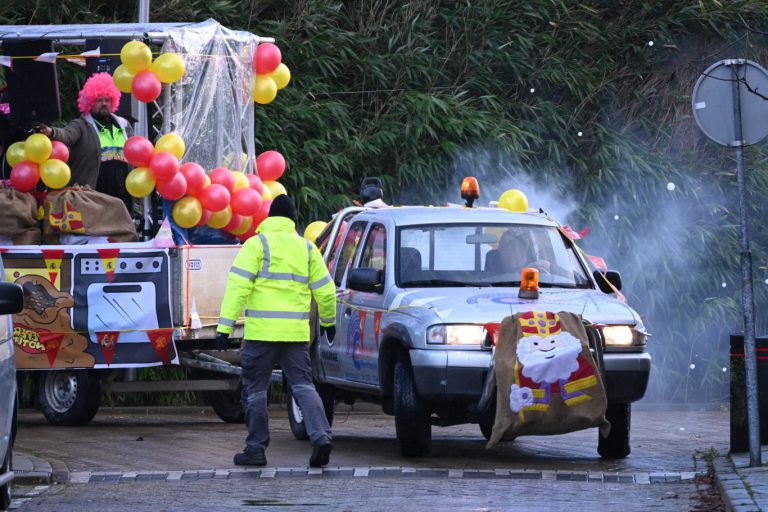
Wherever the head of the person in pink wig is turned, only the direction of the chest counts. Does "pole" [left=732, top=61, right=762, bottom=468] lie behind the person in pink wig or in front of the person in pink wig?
in front

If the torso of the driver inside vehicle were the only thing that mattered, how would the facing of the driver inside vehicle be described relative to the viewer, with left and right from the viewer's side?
facing the viewer and to the right of the viewer

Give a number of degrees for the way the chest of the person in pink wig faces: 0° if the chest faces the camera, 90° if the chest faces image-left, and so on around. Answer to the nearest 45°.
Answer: approximately 315°

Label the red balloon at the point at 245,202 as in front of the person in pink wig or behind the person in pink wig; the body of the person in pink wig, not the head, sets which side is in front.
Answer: in front

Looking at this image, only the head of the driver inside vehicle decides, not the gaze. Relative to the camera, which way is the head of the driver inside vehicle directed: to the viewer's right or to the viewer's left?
to the viewer's right

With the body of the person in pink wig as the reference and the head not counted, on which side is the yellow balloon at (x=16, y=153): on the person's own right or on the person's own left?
on the person's own right

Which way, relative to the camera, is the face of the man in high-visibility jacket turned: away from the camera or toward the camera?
away from the camera

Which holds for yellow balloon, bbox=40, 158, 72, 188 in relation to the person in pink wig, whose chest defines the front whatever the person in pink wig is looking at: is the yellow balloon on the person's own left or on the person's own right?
on the person's own right
